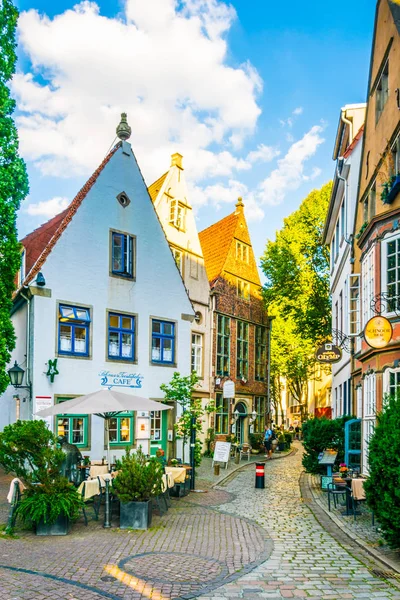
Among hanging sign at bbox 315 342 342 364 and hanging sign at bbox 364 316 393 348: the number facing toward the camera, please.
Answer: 2

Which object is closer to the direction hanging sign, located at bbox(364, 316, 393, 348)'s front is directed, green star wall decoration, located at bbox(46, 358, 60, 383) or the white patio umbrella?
the white patio umbrella

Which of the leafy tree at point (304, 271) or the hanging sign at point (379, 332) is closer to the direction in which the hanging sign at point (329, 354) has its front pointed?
the hanging sign

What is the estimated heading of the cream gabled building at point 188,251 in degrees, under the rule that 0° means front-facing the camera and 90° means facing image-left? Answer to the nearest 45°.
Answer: approximately 315°

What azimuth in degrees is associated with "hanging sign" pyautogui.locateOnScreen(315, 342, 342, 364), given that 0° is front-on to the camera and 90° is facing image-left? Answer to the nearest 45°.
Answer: approximately 0°
